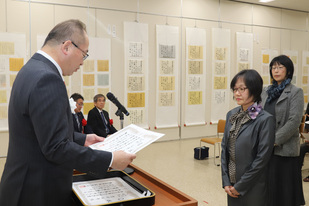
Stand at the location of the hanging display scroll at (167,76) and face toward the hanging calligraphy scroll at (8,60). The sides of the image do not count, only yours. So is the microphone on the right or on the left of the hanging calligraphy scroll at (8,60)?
left

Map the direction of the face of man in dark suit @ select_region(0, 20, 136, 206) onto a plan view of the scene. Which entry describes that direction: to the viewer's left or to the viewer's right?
to the viewer's right

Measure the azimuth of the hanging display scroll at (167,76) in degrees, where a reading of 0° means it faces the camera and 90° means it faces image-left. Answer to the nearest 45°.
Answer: approximately 315°

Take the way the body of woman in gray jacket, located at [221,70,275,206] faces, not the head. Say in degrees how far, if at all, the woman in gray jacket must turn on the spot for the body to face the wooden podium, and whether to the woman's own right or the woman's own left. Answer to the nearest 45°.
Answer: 0° — they already face it

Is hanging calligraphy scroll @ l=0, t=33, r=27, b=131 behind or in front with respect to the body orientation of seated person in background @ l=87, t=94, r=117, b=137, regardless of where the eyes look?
behind

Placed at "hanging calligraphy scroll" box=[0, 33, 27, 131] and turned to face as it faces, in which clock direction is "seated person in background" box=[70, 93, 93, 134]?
The seated person in background is roughly at 11 o'clock from the hanging calligraphy scroll.

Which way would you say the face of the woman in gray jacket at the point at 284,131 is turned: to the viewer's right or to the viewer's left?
to the viewer's left

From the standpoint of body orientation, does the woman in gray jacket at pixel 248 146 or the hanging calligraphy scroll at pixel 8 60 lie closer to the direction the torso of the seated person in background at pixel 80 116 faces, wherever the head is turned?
the woman in gray jacket

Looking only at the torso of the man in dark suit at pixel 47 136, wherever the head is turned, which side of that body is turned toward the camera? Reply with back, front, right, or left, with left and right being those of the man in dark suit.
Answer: right

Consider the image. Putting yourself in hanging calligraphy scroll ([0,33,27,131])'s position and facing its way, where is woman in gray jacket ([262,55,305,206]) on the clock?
The woman in gray jacket is roughly at 11 o'clock from the hanging calligraphy scroll.

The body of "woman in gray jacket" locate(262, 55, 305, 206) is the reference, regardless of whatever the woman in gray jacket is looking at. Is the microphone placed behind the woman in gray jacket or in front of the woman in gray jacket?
in front

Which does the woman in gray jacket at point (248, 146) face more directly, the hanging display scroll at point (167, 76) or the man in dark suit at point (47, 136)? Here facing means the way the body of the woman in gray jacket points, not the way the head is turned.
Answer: the man in dark suit

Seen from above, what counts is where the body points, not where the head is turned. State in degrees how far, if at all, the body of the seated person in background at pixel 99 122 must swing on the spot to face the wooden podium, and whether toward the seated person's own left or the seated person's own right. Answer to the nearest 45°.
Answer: approximately 45° to the seated person's own right
